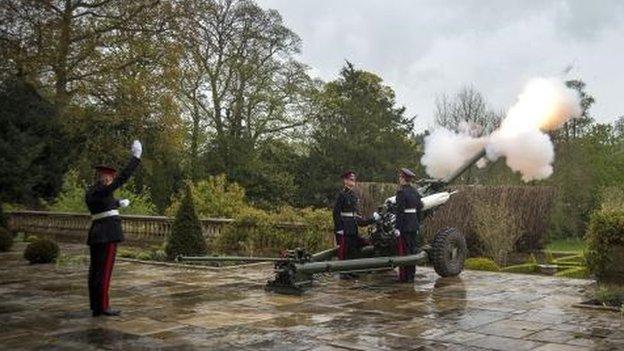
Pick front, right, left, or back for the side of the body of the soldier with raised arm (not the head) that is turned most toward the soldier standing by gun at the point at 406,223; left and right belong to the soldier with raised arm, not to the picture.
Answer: front

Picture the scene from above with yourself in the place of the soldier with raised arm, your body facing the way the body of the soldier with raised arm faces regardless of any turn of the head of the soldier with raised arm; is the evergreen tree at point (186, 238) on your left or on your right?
on your left

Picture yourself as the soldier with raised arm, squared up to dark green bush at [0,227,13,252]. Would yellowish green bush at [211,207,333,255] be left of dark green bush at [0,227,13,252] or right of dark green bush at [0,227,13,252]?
right

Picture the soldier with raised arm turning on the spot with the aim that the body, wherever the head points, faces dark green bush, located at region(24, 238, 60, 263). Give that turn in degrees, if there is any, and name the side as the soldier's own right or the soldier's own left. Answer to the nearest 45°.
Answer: approximately 90° to the soldier's own left

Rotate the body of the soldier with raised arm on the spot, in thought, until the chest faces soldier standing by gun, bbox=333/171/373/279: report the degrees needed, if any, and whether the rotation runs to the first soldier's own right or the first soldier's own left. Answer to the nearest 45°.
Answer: approximately 45° to the first soldier's own left

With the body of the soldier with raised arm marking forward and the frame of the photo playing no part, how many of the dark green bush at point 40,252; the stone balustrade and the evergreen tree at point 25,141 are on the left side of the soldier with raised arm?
3

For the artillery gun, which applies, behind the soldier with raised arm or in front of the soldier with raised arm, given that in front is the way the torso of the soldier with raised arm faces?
in front

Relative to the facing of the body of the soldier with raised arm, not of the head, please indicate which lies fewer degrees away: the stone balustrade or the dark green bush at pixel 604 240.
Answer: the dark green bush

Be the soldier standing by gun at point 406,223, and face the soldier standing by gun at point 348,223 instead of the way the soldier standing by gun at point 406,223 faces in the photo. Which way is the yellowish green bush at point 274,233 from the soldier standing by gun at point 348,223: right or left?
right

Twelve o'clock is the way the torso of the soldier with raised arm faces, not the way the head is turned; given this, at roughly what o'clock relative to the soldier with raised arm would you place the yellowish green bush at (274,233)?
The yellowish green bush is roughly at 10 o'clock from the soldier with raised arm.

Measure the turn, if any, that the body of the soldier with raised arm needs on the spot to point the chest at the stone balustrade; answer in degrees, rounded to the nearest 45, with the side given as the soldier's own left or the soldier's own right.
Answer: approximately 90° to the soldier's own left

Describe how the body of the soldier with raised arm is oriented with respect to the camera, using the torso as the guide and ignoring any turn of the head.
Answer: to the viewer's right
